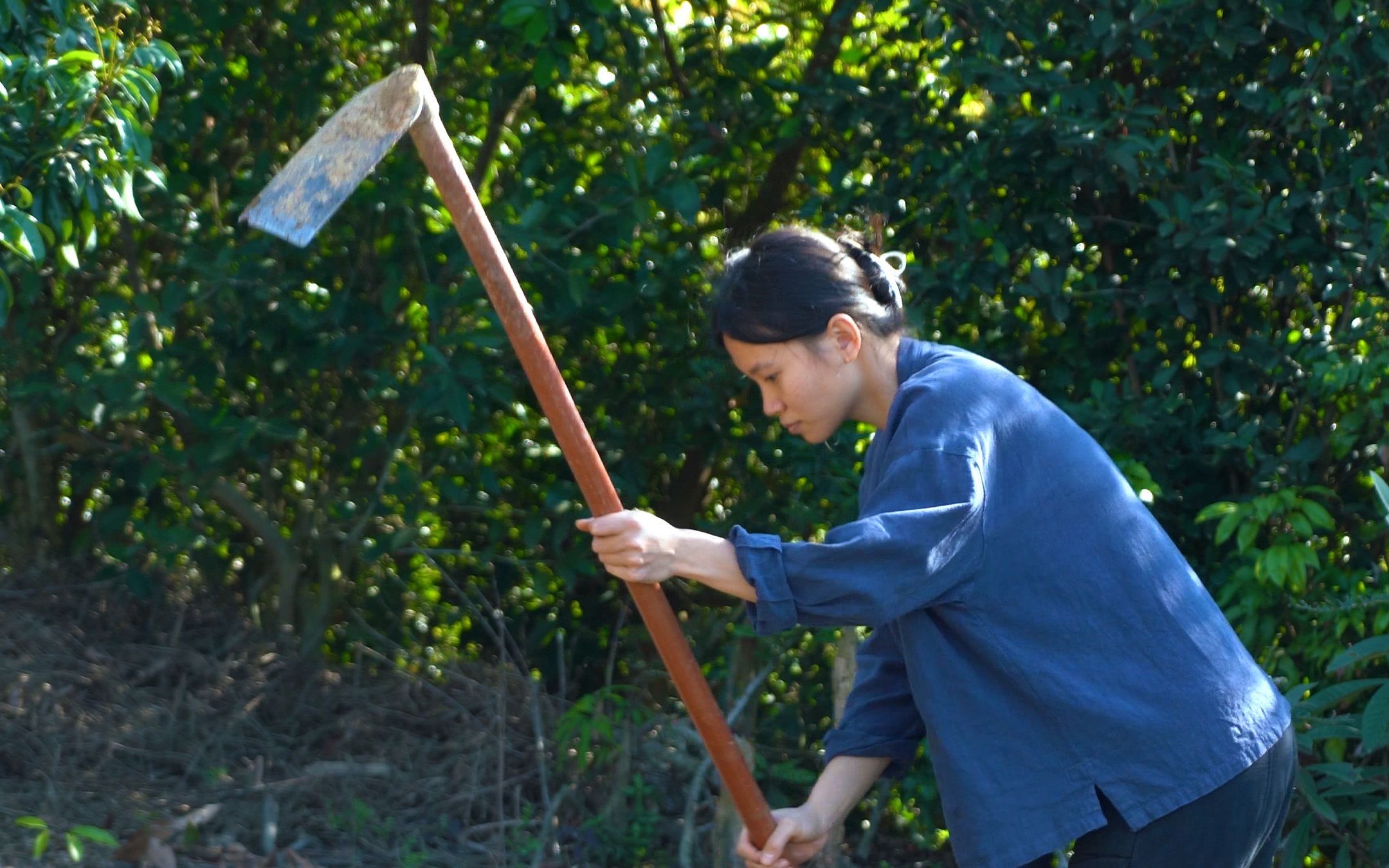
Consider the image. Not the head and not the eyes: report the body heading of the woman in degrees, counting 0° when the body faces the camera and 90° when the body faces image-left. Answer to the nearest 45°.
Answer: approximately 90°

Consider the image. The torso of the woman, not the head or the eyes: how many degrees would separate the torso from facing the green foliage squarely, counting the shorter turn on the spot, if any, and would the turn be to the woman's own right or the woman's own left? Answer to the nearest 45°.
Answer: approximately 45° to the woman's own right

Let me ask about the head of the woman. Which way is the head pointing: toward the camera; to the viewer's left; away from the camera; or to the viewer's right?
to the viewer's left
